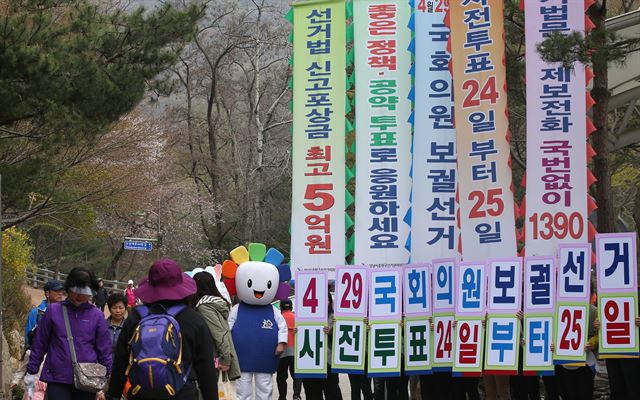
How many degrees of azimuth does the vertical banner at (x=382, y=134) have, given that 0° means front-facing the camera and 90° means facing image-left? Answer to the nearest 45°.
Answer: approximately 0°

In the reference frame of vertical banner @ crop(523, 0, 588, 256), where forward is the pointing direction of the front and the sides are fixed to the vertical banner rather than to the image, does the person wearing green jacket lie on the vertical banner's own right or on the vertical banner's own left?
on the vertical banner's own right

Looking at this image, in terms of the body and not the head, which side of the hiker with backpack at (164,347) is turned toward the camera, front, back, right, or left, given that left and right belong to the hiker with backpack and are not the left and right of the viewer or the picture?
back

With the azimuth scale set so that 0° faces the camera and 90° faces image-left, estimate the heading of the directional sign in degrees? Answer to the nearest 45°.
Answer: approximately 0°

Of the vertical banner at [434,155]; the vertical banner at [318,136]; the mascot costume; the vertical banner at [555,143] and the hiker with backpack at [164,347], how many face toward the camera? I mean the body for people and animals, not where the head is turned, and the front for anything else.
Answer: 4
